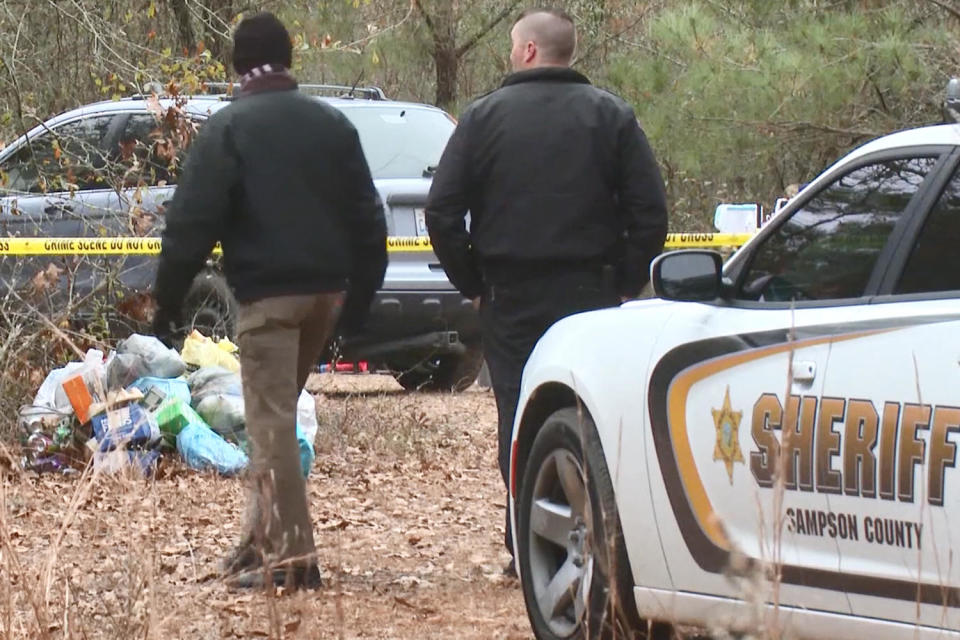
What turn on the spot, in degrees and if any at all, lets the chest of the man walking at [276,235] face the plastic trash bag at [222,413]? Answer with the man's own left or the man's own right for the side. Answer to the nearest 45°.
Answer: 0° — they already face it

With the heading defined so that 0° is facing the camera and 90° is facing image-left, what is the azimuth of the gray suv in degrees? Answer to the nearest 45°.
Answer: approximately 135°

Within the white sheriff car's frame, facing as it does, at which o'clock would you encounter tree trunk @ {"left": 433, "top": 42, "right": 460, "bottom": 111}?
The tree trunk is roughly at 1 o'clock from the white sheriff car.

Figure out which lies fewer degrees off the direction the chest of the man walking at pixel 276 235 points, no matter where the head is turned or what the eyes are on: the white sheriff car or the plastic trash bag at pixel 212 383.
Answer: the plastic trash bag

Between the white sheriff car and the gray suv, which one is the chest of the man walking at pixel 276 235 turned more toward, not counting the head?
the gray suv

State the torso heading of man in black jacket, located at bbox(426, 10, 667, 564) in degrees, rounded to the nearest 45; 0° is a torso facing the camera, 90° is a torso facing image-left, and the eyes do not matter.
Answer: approximately 180°

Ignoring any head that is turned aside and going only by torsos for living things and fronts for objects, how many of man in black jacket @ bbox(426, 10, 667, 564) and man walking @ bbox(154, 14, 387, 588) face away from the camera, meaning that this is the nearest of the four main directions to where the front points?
2

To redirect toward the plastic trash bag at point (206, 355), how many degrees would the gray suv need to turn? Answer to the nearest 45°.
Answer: approximately 135° to its left

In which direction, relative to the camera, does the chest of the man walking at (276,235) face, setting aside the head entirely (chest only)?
away from the camera
